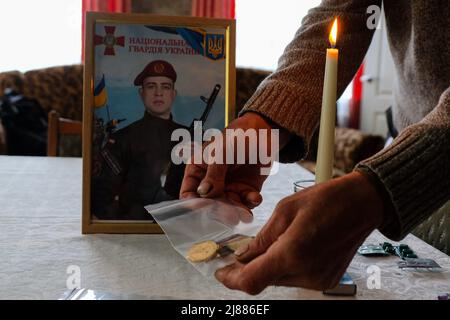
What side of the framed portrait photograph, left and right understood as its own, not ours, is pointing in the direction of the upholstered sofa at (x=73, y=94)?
back

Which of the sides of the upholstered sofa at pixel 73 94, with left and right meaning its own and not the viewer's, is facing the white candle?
front

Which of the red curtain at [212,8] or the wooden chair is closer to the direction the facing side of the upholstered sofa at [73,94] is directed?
the wooden chair

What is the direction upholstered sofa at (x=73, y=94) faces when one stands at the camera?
facing the viewer

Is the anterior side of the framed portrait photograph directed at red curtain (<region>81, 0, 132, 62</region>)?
no

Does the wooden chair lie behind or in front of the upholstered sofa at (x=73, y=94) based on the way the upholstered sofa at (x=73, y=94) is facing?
in front

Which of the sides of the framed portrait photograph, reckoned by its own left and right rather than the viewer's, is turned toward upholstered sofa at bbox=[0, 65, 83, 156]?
back

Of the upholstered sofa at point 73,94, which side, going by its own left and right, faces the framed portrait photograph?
front

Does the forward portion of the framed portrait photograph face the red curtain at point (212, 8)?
no

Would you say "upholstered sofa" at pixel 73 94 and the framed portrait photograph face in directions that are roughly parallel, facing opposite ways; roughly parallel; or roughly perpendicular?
roughly parallel

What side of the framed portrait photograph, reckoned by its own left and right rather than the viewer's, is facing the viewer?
front

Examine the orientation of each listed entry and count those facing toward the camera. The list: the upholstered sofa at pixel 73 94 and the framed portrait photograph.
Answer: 2
